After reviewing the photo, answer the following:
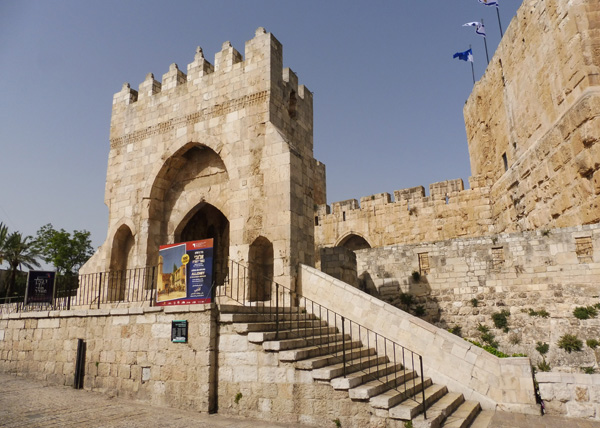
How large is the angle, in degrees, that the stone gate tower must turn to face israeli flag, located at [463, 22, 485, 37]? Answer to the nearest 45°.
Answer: approximately 135° to its left

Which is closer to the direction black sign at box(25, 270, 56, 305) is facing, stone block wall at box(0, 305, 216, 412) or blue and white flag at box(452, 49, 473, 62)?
the stone block wall

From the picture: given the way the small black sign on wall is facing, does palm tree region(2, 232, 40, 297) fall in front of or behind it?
behind

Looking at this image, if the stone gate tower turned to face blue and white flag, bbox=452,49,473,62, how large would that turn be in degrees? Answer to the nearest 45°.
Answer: approximately 135° to its left

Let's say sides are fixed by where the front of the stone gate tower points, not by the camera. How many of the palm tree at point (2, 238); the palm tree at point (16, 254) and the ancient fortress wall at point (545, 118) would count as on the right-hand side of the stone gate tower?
2

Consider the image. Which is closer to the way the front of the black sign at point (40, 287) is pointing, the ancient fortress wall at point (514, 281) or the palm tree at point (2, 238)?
the ancient fortress wall

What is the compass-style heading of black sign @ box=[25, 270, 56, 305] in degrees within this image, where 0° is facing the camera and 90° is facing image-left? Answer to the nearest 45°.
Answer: approximately 0°

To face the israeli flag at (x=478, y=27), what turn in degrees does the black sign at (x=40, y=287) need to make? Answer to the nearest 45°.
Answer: approximately 90° to its left

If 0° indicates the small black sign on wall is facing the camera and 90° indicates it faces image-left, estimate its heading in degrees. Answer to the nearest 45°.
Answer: approximately 0°

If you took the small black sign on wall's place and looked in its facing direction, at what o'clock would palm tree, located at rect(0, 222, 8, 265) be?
The palm tree is roughly at 5 o'clock from the small black sign on wall.

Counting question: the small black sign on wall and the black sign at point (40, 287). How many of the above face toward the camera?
2
